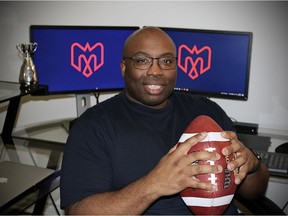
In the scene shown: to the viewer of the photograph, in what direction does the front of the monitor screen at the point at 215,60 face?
facing the viewer and to the left of the viewer

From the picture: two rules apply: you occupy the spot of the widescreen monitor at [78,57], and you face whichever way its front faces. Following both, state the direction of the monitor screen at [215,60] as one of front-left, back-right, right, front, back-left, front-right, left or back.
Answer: left

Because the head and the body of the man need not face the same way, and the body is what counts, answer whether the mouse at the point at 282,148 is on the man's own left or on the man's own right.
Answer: on the man's own left

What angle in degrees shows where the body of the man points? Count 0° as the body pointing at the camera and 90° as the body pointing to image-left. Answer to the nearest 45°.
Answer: approximately 315°

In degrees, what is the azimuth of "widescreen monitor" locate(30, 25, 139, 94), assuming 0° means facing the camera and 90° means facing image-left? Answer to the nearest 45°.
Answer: approximately 0°

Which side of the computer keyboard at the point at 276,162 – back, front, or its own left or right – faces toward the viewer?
front

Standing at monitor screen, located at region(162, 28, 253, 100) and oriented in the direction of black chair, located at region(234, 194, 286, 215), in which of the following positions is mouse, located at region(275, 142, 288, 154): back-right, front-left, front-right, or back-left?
front-left

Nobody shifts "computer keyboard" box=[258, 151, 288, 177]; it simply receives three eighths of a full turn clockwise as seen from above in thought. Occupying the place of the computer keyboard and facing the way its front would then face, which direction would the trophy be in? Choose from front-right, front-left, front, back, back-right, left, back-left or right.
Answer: front-left

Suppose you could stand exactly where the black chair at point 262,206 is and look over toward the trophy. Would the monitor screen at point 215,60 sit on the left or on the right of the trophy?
right

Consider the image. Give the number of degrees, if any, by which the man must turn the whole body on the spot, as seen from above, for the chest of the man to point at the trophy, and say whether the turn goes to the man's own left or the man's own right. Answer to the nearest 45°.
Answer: approximately 180°

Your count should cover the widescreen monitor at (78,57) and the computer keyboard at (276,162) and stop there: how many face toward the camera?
2

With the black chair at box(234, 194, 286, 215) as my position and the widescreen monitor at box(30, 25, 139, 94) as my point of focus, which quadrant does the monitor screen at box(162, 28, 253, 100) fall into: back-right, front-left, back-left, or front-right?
front-right

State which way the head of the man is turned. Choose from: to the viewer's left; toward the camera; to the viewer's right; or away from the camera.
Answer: toward the camera

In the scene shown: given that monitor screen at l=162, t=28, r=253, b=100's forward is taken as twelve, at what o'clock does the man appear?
The man is roughly at 11 o'clock from the monitor screen.

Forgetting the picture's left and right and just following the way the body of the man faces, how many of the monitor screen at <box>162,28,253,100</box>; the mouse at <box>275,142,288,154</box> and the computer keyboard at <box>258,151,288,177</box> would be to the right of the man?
0
